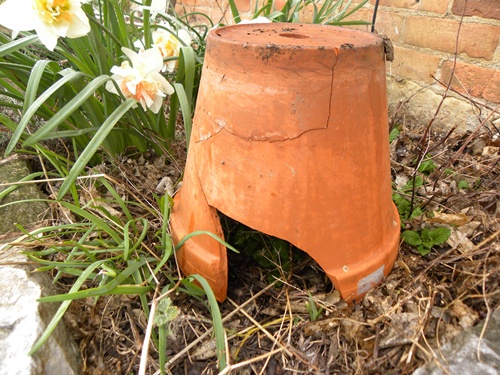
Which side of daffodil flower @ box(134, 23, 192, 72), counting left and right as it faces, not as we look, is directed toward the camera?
front

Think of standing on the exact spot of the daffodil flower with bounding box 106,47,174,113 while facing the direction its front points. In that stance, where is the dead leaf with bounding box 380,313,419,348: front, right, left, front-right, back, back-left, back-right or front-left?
front-left

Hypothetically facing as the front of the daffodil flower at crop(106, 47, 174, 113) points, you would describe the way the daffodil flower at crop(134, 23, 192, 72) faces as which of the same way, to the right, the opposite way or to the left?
the same way

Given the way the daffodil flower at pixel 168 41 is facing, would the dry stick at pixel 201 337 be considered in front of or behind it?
in front

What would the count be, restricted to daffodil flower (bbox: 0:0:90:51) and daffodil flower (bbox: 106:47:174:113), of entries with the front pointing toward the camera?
2

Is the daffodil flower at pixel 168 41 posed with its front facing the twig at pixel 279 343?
yes

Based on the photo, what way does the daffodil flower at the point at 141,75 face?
toward the camera

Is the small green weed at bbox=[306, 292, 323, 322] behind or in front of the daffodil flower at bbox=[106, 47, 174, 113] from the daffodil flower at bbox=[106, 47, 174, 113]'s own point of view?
in front

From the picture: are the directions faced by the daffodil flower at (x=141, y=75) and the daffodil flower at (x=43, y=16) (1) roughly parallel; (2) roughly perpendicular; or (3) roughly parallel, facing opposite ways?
roughly parallel

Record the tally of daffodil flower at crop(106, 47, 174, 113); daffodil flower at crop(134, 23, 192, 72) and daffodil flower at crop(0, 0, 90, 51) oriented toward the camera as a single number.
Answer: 3
